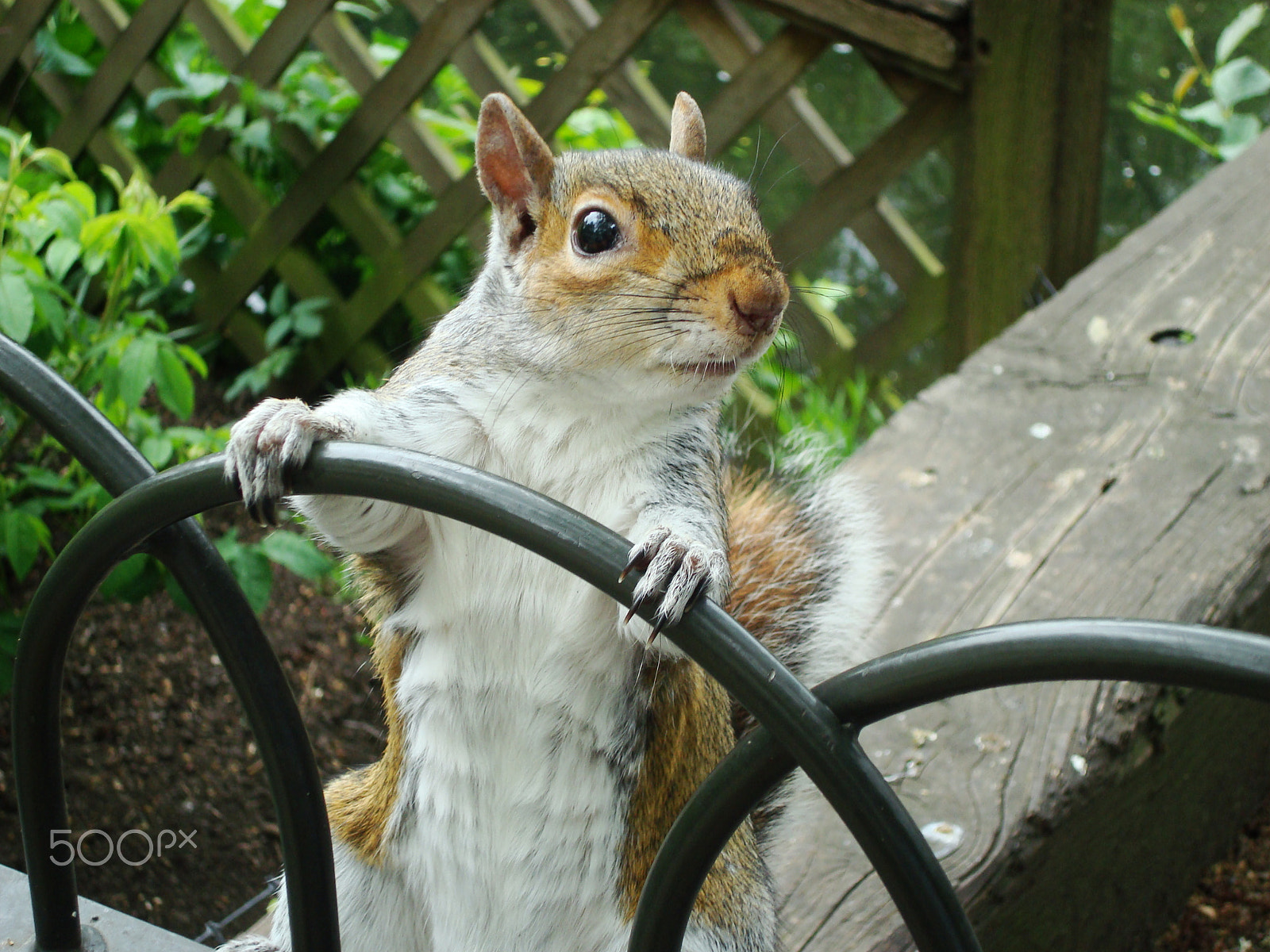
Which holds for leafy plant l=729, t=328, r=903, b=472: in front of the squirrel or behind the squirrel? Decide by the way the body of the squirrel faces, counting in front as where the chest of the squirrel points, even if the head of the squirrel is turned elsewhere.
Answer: behind

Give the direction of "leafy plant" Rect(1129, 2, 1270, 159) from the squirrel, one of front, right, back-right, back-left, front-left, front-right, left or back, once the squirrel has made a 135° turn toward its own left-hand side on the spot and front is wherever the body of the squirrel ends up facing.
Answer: front

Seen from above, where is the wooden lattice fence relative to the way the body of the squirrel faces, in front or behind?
behind

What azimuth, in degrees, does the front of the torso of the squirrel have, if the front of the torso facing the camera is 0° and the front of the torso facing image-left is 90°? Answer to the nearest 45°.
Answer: approximately 0°

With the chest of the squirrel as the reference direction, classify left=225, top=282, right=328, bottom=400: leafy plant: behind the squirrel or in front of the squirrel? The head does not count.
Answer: behind

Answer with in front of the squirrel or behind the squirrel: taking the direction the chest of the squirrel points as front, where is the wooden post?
behind
